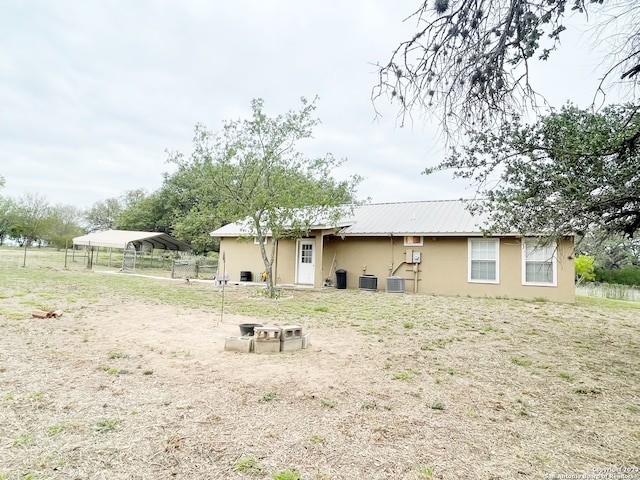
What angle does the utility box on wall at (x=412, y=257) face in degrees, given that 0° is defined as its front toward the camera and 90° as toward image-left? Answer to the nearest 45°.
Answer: approximately 0°

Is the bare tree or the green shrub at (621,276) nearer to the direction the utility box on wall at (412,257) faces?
the bare tree

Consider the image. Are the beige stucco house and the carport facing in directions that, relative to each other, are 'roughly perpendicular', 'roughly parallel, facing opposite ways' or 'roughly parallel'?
roughly perpendicular

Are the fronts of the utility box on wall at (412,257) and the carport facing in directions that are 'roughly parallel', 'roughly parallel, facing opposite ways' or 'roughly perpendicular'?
roughly perpendicular

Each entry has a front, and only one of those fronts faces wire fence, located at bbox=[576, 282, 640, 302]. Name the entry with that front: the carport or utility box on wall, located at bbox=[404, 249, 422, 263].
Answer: the carport
